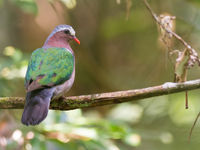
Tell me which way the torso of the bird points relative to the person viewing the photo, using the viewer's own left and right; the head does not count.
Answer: facing away from the viewer and to the right of the viewer
